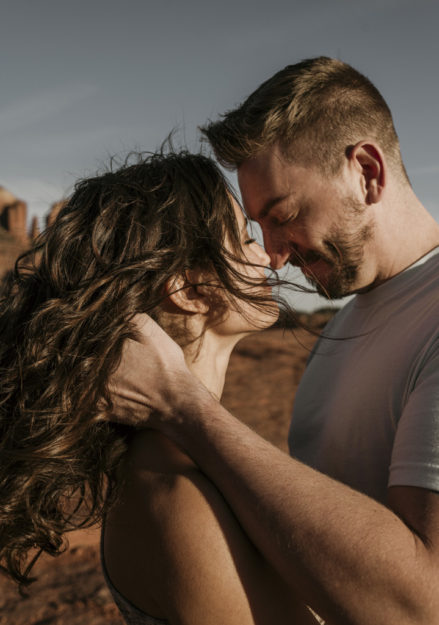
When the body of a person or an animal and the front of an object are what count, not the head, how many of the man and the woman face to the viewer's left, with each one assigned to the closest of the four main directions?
1

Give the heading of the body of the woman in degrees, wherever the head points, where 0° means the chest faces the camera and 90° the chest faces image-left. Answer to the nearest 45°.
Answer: approximately 270°

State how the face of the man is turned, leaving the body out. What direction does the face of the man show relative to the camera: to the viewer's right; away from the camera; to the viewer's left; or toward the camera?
to the viewer's left

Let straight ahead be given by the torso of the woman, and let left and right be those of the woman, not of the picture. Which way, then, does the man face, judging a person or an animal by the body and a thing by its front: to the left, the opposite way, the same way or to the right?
the opposite way

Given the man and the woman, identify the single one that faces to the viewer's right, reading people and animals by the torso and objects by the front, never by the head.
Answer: the woman

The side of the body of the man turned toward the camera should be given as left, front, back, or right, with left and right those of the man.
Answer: left

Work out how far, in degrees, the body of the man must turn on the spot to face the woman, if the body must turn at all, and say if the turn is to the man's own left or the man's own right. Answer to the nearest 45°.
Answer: approximately 45° to the man's own left
